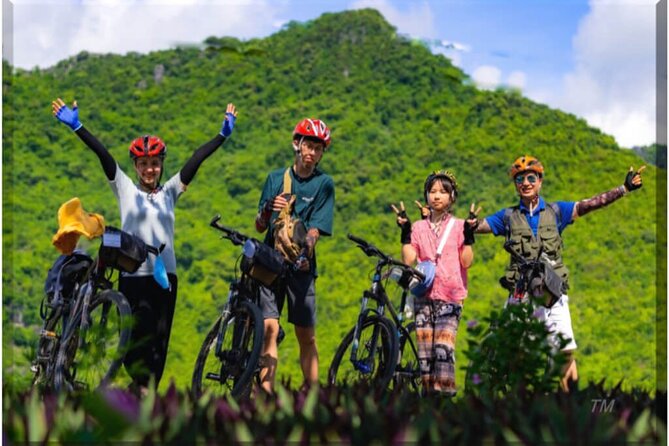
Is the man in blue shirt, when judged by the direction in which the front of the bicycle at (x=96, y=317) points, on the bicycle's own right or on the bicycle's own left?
on the bicycle's own left

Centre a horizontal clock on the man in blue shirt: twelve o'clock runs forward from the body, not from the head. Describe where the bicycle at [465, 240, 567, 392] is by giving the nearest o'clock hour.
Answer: The bicycle is roughly at 12 o'clock from the man in blue shirt.

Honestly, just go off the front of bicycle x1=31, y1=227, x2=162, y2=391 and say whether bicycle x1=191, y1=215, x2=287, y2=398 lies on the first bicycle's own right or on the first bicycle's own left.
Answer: on the first bicycle's own left

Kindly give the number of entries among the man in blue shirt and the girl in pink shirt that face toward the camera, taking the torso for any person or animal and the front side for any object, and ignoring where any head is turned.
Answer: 2

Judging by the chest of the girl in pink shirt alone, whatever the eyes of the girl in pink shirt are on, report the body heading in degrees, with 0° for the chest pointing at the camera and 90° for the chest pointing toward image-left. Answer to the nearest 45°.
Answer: approximately 0°
